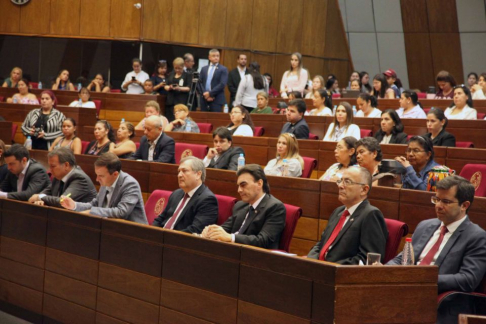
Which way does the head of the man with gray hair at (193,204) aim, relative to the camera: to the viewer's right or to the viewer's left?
to the viewer's left

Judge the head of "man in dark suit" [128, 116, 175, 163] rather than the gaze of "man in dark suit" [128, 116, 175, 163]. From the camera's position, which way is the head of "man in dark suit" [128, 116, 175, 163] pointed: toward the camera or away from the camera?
toward the camera

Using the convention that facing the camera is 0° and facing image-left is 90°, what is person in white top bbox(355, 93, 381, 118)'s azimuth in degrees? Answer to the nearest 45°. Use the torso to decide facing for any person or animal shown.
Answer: approximately 45°

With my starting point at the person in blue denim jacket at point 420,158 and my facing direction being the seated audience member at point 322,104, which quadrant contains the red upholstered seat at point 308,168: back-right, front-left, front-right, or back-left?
front-left

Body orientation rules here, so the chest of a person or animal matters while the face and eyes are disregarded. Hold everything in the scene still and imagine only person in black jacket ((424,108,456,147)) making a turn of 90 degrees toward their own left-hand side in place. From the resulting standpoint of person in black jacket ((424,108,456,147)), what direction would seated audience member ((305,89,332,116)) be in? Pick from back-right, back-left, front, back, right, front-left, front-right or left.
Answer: back

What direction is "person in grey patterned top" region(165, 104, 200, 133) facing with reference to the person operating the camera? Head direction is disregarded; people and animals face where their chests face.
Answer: facing the viewer and to the left of the viewer

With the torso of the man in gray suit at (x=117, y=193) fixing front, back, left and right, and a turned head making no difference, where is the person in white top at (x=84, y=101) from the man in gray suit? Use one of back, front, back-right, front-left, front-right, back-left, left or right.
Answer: back-right

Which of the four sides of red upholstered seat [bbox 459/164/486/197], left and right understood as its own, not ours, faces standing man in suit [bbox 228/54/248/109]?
right

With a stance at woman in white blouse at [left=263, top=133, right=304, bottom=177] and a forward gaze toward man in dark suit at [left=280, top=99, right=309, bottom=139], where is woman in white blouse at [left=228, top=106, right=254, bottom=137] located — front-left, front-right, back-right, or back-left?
front-left

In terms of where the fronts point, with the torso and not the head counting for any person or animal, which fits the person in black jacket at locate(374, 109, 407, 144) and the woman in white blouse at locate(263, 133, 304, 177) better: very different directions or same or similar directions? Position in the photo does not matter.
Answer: same or similar directions

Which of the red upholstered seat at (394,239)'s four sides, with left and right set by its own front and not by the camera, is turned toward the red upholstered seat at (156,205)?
right

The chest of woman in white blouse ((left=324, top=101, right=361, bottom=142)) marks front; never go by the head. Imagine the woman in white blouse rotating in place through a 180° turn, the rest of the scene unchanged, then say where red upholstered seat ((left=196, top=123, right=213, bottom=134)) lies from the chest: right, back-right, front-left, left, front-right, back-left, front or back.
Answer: left

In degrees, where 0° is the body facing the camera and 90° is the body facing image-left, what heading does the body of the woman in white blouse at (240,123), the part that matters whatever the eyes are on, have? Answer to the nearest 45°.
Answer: approximately 45°

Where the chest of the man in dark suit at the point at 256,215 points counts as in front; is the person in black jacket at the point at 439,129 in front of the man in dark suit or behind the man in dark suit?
behind

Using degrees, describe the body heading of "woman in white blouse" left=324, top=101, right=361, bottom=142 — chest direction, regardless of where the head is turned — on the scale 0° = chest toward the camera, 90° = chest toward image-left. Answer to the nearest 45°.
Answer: approximately 45°
